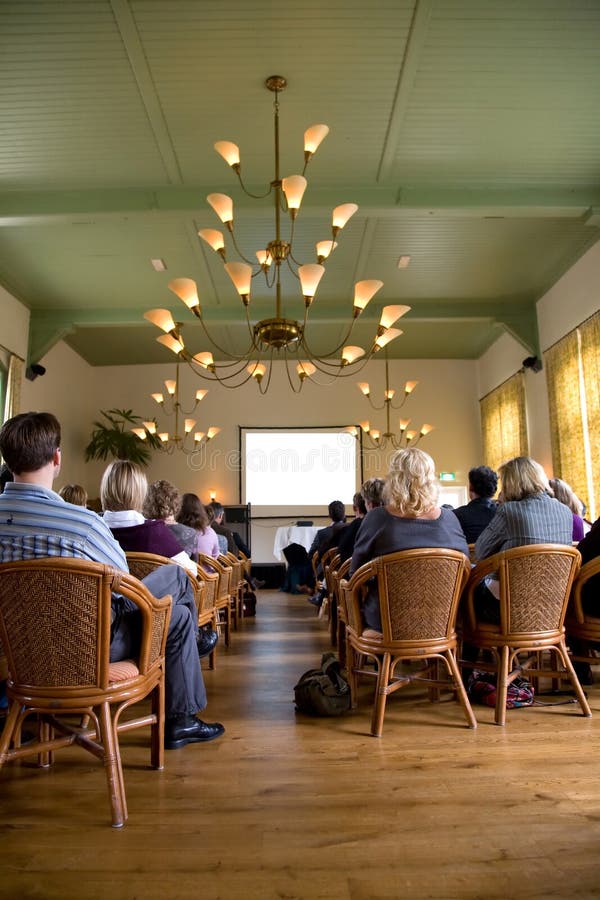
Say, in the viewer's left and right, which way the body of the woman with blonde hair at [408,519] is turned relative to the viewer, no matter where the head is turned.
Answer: facing away from the viewer

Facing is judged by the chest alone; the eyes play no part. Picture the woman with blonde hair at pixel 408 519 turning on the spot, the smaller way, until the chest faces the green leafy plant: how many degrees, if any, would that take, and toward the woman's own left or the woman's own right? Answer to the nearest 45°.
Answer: approximately 45° to the woman's own left

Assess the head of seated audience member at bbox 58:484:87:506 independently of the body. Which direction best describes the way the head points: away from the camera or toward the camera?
away from the camera

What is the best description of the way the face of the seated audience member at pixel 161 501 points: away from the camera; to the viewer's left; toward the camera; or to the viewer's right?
away from the camera

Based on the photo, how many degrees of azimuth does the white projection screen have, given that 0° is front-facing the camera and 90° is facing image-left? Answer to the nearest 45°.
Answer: approximately 0°

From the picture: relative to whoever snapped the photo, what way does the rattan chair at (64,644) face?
facing away from the viewer and to the right of the viewer

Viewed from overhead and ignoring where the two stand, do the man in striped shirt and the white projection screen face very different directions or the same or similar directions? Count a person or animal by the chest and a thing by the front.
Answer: very different directions

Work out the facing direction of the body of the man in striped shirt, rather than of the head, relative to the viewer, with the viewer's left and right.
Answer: facing away from the viewer and to the right of the viewer

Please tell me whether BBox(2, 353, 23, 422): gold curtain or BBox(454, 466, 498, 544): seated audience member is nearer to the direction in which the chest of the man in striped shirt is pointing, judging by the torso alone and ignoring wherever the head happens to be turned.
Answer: the seated audience member

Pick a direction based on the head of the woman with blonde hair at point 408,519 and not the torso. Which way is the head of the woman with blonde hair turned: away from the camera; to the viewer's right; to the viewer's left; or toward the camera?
away from the camera

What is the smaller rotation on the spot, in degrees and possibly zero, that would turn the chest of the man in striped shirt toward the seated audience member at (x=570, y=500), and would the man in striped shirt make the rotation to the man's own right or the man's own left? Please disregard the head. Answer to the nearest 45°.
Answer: approximately 45° to the man's own right
